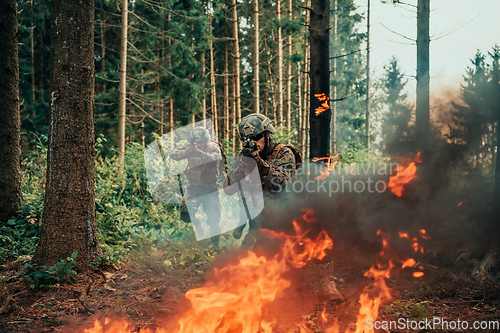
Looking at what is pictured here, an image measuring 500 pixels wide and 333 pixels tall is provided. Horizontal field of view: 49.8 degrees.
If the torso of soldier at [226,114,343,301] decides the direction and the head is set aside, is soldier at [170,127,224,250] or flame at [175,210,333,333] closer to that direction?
the flame

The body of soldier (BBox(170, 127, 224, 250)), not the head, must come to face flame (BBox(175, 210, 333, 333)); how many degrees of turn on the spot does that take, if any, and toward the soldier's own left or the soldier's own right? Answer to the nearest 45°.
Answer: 0° — they already face it

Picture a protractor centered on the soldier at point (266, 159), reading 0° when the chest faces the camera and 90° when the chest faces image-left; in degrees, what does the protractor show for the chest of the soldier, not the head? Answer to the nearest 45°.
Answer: approximately 45°

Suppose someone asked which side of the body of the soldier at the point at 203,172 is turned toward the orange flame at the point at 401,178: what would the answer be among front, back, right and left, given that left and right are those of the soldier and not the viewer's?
left

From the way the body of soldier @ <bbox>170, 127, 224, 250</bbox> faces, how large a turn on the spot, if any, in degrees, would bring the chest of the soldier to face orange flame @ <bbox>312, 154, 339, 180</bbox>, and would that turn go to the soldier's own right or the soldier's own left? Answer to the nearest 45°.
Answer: approximately 90° to the soldier's own left

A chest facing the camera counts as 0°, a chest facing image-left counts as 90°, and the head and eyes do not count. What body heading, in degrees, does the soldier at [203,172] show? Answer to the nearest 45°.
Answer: approximately 0°

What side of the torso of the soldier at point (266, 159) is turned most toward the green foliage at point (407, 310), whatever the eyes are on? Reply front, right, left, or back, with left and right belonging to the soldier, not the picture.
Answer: left

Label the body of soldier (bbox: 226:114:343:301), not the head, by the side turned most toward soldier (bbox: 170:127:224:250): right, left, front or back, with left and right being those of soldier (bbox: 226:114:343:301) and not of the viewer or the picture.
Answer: right

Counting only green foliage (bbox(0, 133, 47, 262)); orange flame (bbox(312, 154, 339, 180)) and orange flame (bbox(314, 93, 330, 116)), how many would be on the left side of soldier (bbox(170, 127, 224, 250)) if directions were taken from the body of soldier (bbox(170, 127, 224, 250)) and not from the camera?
2
